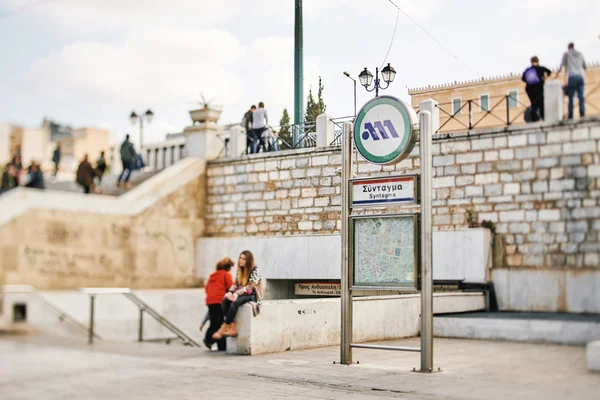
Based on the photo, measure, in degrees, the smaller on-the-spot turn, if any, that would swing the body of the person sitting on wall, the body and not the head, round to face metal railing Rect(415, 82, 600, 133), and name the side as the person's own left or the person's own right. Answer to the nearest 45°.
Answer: approximately 180°

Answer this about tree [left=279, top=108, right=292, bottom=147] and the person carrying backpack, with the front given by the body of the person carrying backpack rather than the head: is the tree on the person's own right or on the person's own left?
on the person's own left

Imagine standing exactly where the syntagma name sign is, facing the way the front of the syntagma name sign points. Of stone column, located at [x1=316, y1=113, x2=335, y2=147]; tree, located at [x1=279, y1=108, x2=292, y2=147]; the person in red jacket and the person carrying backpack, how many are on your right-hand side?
3

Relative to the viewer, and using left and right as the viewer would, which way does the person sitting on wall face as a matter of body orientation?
facing the viewer and to the left of the viewer

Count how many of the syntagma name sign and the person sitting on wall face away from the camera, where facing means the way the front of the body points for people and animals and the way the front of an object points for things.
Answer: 0
